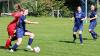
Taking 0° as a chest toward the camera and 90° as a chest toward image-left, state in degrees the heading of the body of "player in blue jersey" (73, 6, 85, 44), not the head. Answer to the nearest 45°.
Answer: approximately 0°
